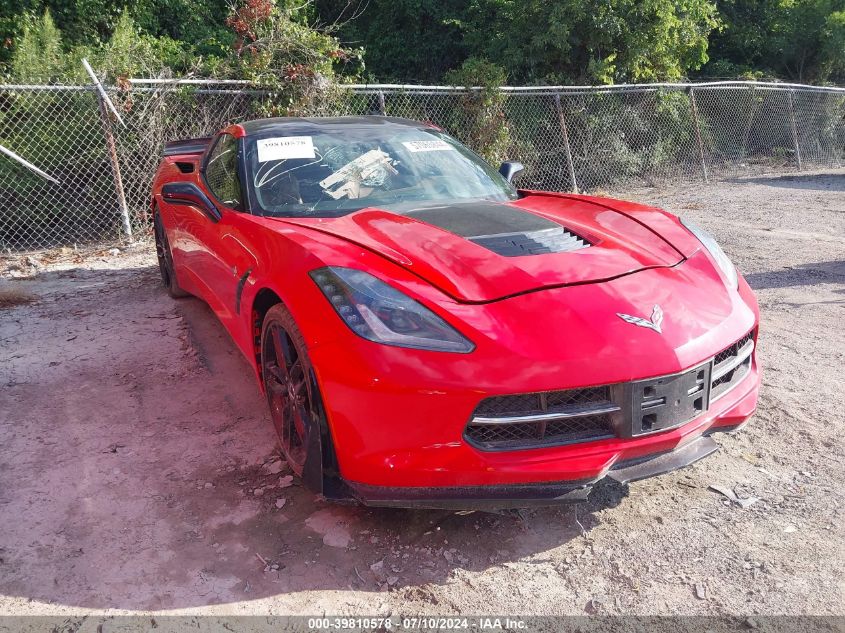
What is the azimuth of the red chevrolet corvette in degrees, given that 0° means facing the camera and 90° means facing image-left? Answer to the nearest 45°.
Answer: approximately 315°

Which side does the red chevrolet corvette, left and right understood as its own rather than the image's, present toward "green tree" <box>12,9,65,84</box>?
back

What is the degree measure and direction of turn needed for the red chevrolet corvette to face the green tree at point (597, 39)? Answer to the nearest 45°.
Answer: approximately 135° to its left
